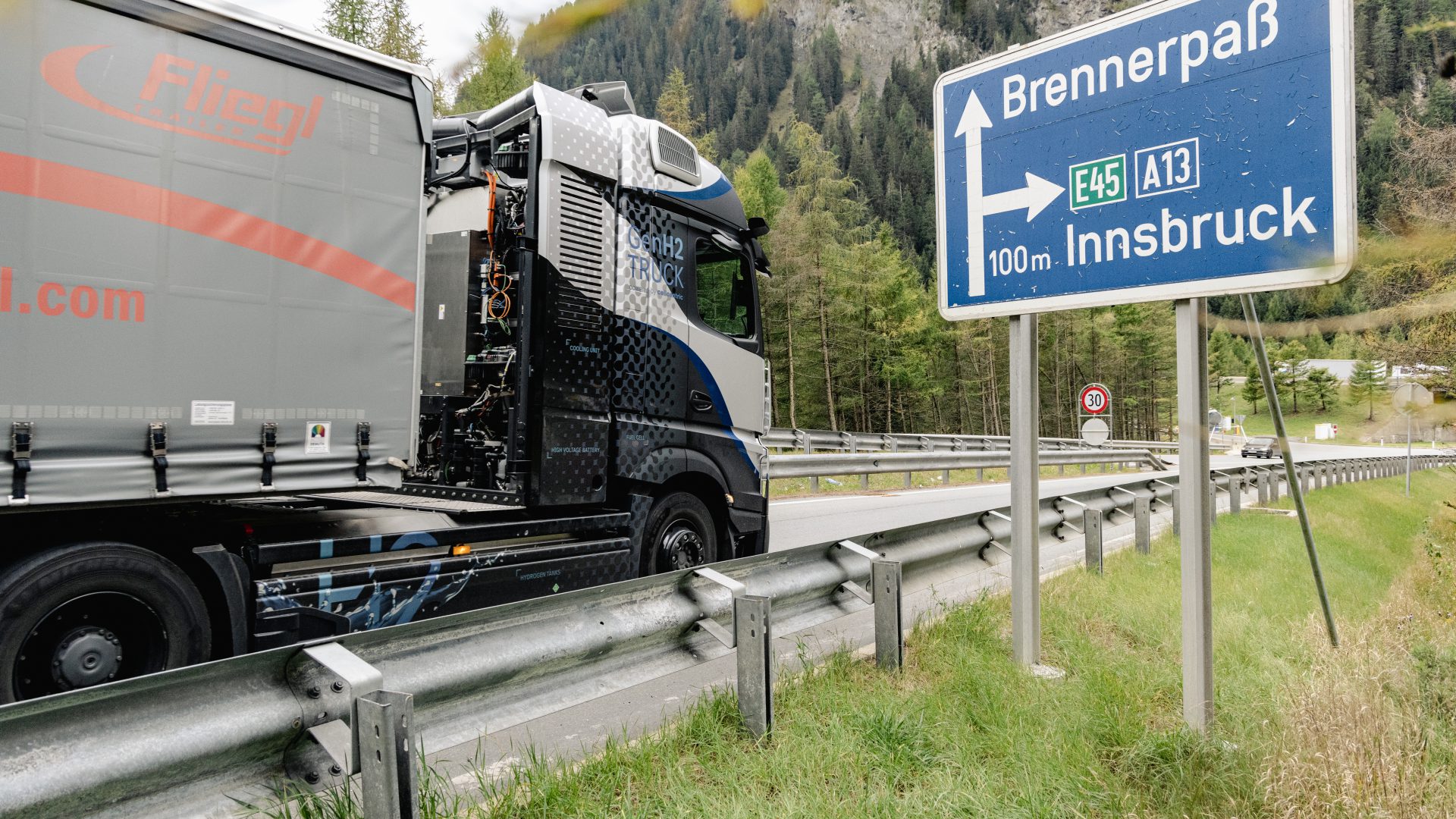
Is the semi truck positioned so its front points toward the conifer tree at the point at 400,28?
no

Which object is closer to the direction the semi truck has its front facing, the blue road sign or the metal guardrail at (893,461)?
the metal guardrail

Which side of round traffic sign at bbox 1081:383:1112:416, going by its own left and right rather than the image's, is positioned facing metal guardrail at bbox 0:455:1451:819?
front

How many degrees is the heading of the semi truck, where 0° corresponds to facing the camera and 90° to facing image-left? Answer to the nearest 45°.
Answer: approximately 225°

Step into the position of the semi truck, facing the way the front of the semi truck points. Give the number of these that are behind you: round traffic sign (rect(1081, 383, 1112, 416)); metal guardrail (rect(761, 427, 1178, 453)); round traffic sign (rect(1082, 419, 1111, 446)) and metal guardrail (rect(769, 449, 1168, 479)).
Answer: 0

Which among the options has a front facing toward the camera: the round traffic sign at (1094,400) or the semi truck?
the round traffic sign

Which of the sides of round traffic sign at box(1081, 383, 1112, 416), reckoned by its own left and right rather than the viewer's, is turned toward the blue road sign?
front

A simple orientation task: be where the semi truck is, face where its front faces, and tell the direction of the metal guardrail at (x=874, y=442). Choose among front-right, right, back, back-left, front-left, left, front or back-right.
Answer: front

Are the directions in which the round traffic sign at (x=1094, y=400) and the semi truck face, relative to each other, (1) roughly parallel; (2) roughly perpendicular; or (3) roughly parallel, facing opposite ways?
roughly parallel, facing opposite ways

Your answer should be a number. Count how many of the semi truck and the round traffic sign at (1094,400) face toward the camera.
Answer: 1

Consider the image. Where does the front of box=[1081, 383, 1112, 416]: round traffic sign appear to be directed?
toward the camera

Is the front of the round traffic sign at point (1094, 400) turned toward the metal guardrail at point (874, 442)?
no
